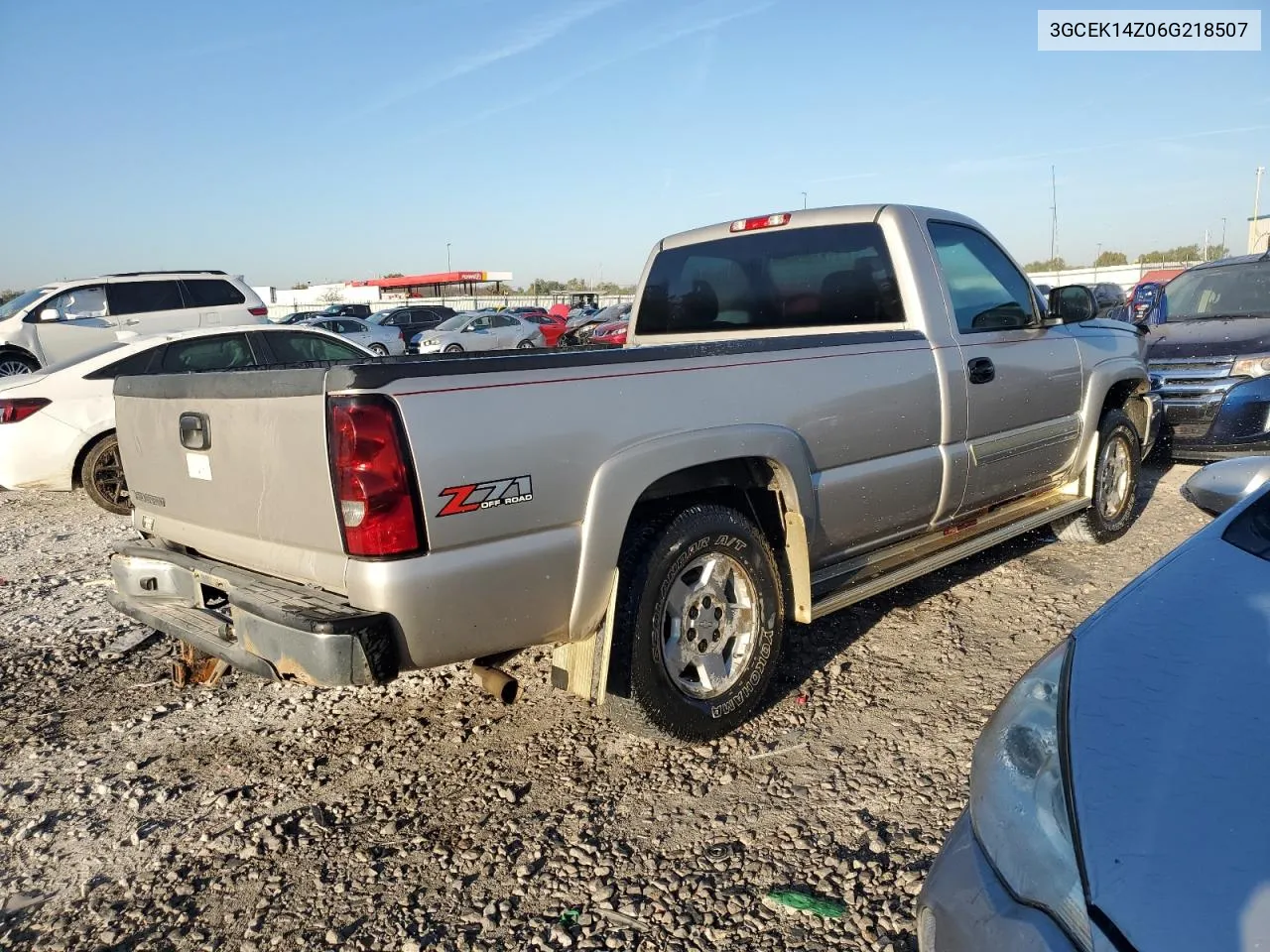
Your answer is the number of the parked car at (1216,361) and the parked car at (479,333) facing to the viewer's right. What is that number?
0

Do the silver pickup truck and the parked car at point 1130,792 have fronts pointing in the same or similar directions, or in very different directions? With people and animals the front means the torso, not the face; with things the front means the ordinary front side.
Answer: very different directions

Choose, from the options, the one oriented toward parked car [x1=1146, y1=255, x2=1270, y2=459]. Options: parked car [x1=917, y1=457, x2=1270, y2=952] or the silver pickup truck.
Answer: the silver pickup truck

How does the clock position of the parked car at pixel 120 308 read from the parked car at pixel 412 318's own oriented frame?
the parked car at pixel 120 308 is roughly at 11 o'clock from the parked car at pixel 412 318.

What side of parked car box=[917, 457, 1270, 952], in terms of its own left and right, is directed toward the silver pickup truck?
right

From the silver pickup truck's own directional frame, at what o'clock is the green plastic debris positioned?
The green plastic debris is roughly at 4 o'clock from the silver pickup truck.

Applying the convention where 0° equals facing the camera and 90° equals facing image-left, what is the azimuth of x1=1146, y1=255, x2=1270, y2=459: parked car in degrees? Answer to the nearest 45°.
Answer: approximately 45°

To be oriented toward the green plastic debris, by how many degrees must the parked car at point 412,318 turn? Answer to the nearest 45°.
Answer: approximately 45° to its left

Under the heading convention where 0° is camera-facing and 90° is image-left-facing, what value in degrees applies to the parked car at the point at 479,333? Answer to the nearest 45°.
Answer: approximately 45°

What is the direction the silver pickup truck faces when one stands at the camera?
facing away from the viewer and to the right of the viewer

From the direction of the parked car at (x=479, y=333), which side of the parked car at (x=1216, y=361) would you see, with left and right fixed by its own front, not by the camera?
right

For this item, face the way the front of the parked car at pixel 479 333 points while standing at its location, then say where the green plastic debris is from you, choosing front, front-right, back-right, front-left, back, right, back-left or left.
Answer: front-left

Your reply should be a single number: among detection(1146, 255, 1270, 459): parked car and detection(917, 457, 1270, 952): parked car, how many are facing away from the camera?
0

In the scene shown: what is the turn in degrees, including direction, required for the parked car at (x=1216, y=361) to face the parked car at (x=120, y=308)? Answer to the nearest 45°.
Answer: approximately 45° to its right
